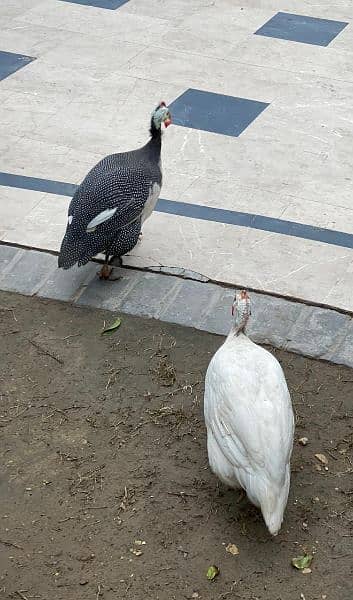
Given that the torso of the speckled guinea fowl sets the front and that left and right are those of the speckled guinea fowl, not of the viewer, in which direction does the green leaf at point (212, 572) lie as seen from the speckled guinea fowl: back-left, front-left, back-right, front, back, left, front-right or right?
back-right

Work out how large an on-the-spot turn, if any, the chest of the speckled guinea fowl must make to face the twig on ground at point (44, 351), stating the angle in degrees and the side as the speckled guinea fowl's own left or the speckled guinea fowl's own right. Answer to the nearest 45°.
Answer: approximately 180°

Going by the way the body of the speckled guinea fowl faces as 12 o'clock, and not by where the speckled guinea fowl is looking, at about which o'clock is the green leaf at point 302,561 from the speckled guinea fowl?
The green leaf is roughly at 4 o'clock from the speckled guinea fowl.

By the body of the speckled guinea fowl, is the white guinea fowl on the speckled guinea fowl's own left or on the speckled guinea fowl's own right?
on the speckled guinea fowl's own right

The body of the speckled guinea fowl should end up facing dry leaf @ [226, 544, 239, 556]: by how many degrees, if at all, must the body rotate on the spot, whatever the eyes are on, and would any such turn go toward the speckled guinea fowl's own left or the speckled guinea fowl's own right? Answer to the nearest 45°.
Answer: approximately 135° to the speckled guinea fowl's own right

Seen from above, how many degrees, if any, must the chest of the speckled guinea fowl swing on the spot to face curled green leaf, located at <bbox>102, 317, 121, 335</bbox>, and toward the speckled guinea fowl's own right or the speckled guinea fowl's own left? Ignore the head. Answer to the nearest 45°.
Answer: approximately 135° to the speckled guinea fowl's own right

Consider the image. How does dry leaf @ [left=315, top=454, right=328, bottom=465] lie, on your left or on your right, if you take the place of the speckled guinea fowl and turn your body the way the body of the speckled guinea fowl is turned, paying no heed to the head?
on your right

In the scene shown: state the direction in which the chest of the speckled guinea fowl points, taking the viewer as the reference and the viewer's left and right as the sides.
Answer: facing away from the viewer and to the right of the viewer
